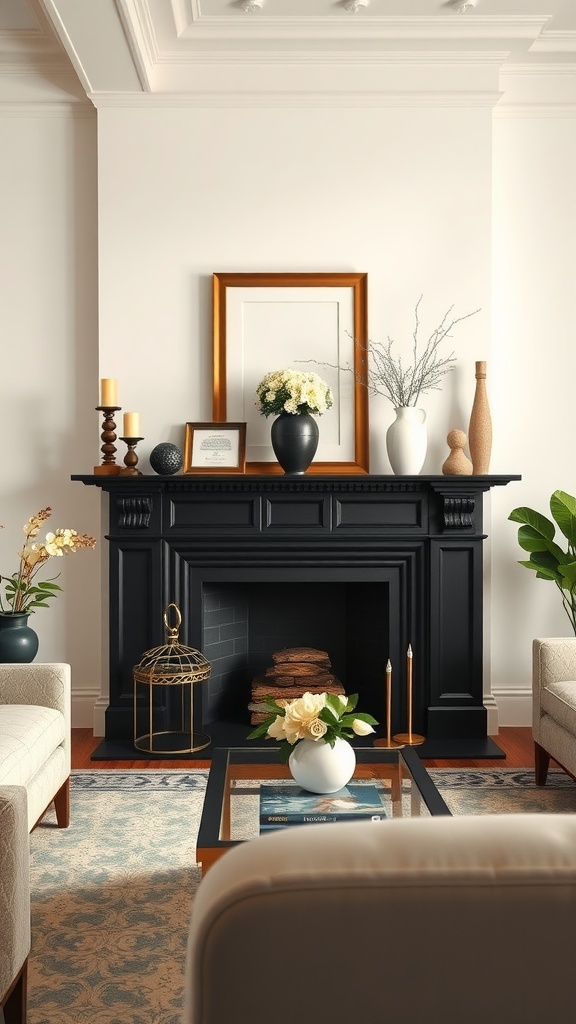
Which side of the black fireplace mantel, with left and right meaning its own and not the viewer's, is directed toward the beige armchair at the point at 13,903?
front

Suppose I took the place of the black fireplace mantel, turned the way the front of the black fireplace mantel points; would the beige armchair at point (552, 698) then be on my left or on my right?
on my left

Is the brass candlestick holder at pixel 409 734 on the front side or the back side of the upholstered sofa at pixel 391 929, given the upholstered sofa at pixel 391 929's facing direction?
on the front side

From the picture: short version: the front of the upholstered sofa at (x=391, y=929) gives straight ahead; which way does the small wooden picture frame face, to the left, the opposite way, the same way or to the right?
the opposite way

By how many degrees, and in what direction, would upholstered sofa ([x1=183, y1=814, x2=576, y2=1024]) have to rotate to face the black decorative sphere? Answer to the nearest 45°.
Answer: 0° — it already faces it

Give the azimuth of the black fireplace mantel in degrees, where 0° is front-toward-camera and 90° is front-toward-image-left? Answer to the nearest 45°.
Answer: approximately 0°

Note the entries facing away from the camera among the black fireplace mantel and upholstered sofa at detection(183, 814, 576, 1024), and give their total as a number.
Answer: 1

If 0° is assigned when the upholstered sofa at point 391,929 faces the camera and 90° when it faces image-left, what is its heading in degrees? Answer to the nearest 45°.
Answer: approximately 180°

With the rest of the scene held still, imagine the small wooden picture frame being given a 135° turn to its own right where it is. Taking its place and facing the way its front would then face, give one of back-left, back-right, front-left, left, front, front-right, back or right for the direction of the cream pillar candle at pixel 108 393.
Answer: front-left

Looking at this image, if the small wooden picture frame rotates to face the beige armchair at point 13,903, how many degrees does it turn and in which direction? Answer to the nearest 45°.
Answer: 0° — it already faces it

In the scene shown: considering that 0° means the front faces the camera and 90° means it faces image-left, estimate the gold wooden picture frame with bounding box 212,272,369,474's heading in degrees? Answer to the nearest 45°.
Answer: approximately 0°
